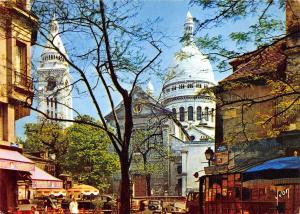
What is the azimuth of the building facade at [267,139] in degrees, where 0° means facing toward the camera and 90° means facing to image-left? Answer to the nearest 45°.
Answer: approximately 45°

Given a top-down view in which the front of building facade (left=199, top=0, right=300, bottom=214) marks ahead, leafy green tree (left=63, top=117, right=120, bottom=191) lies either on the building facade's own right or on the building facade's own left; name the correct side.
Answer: on the building facade's own right

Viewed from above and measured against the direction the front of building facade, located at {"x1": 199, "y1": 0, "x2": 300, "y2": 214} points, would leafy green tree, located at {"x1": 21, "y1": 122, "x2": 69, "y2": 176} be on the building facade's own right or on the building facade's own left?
on the building facade's own right
